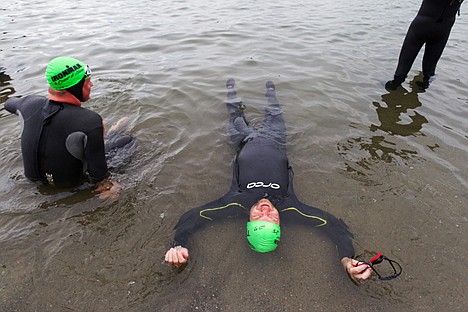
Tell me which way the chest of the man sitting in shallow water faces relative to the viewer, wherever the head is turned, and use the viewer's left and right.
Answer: facing away from the viewer and to the right of the viewer

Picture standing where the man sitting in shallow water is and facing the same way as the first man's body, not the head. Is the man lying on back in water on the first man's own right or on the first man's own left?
on the first man's own right

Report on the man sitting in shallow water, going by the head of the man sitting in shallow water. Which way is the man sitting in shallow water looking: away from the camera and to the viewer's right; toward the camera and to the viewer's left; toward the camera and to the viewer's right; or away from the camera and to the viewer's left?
away from the camera and to the viewer's right
